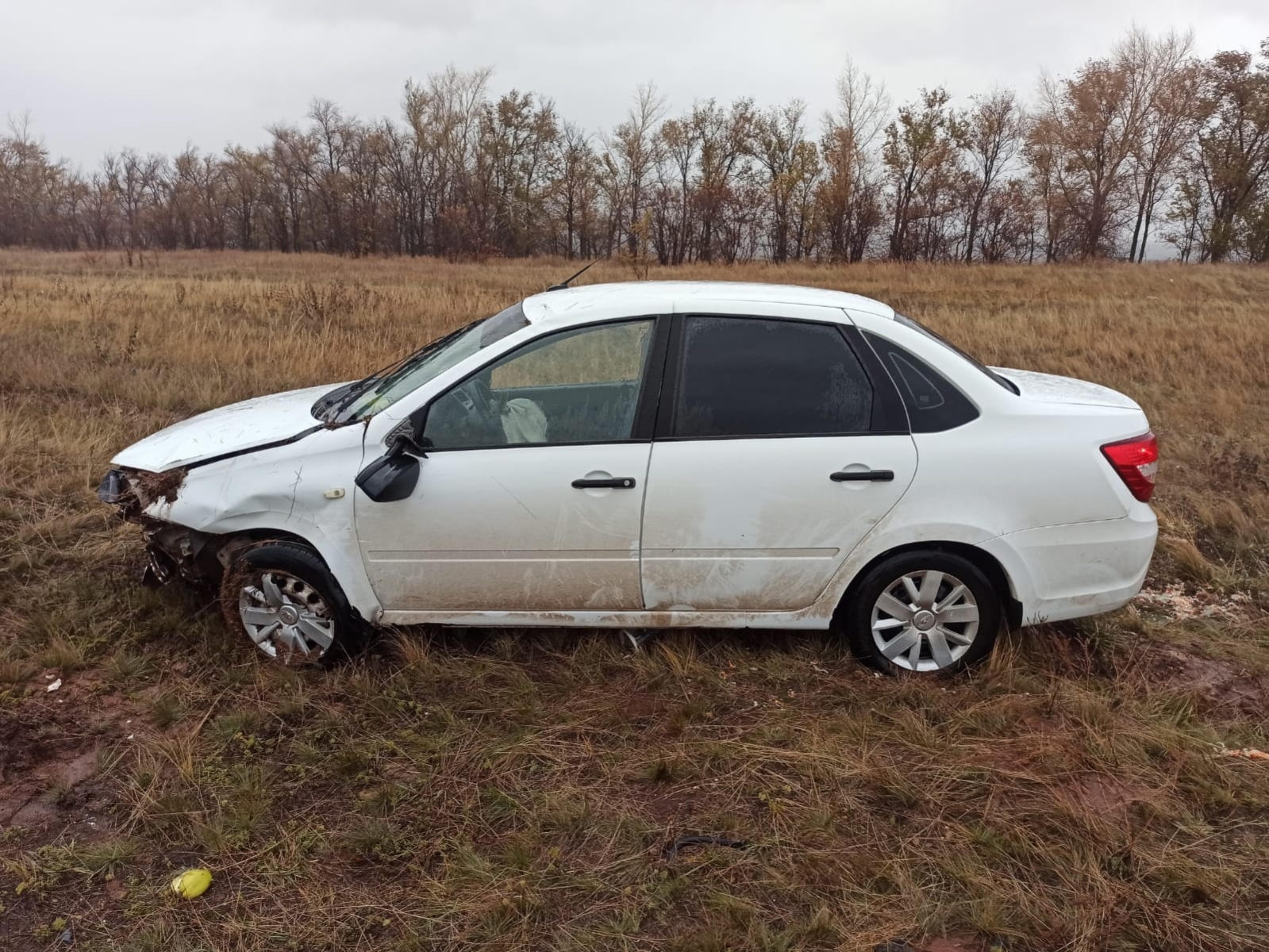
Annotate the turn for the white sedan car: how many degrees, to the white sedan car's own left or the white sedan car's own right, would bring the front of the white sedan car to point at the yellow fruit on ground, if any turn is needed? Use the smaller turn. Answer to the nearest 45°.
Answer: approximately 45° to the white sedan car's own left

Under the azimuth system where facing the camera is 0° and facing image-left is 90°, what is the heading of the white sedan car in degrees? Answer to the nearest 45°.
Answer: approximately 90°
